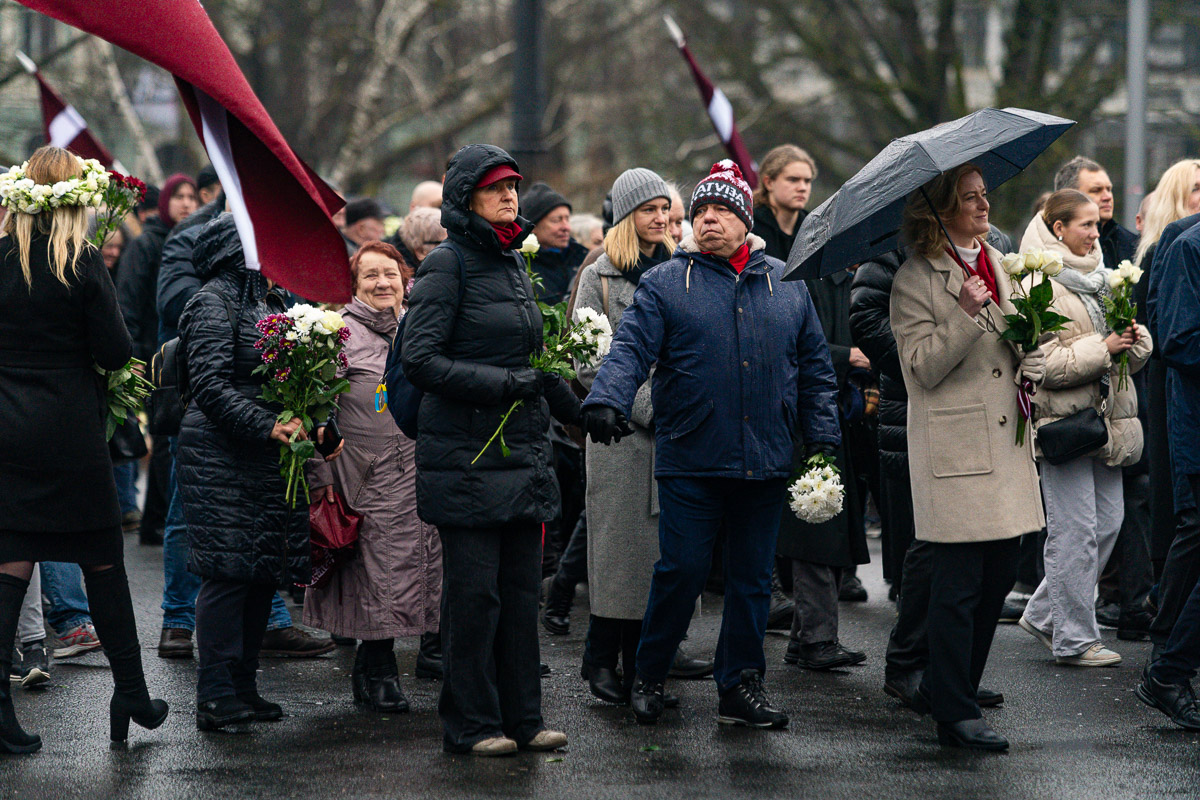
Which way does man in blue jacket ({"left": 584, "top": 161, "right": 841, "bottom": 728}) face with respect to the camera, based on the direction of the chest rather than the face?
toward the camera

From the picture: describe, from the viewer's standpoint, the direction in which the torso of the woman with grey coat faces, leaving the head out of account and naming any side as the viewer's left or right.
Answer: facing the viewer and to the right of the viewer

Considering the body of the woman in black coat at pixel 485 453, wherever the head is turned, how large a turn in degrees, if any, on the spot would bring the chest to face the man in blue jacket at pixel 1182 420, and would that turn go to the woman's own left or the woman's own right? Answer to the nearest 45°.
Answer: approximately 45° to the woman's own left

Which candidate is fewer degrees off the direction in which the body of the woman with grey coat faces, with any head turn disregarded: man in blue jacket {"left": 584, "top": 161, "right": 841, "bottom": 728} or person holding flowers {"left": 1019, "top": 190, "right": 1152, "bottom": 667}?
the man in blue jacket

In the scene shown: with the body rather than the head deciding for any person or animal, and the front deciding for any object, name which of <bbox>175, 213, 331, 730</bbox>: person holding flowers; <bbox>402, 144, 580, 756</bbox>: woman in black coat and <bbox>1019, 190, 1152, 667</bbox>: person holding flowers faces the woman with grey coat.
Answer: <bbox>175, 213, 331, 730</bbox>: person holding flowers

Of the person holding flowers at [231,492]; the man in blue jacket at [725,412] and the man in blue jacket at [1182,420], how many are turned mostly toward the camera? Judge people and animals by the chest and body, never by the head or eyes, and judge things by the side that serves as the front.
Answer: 1

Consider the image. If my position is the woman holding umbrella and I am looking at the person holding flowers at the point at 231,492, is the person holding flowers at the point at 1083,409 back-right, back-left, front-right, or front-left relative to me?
back-right

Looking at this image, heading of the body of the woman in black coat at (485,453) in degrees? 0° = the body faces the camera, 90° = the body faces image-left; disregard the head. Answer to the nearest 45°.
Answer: approximately 315°

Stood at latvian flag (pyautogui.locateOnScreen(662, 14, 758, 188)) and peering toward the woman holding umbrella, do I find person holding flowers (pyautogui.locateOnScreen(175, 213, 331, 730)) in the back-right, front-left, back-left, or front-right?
front-right

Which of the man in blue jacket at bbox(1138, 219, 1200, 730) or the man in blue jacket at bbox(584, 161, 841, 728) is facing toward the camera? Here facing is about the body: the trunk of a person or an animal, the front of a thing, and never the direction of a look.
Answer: the man in blue jacket at bbox(584, 161, 841, 728)

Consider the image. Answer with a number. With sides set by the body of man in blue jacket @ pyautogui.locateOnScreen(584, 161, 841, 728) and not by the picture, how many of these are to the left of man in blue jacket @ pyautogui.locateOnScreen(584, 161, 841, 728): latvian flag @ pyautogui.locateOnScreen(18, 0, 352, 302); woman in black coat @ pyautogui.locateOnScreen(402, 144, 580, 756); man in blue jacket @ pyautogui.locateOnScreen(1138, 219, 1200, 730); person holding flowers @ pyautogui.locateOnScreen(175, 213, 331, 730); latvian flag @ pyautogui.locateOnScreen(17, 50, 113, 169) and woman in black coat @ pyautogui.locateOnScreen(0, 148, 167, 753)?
1

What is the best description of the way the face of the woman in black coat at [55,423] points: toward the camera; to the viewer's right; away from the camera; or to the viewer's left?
away from the camera
